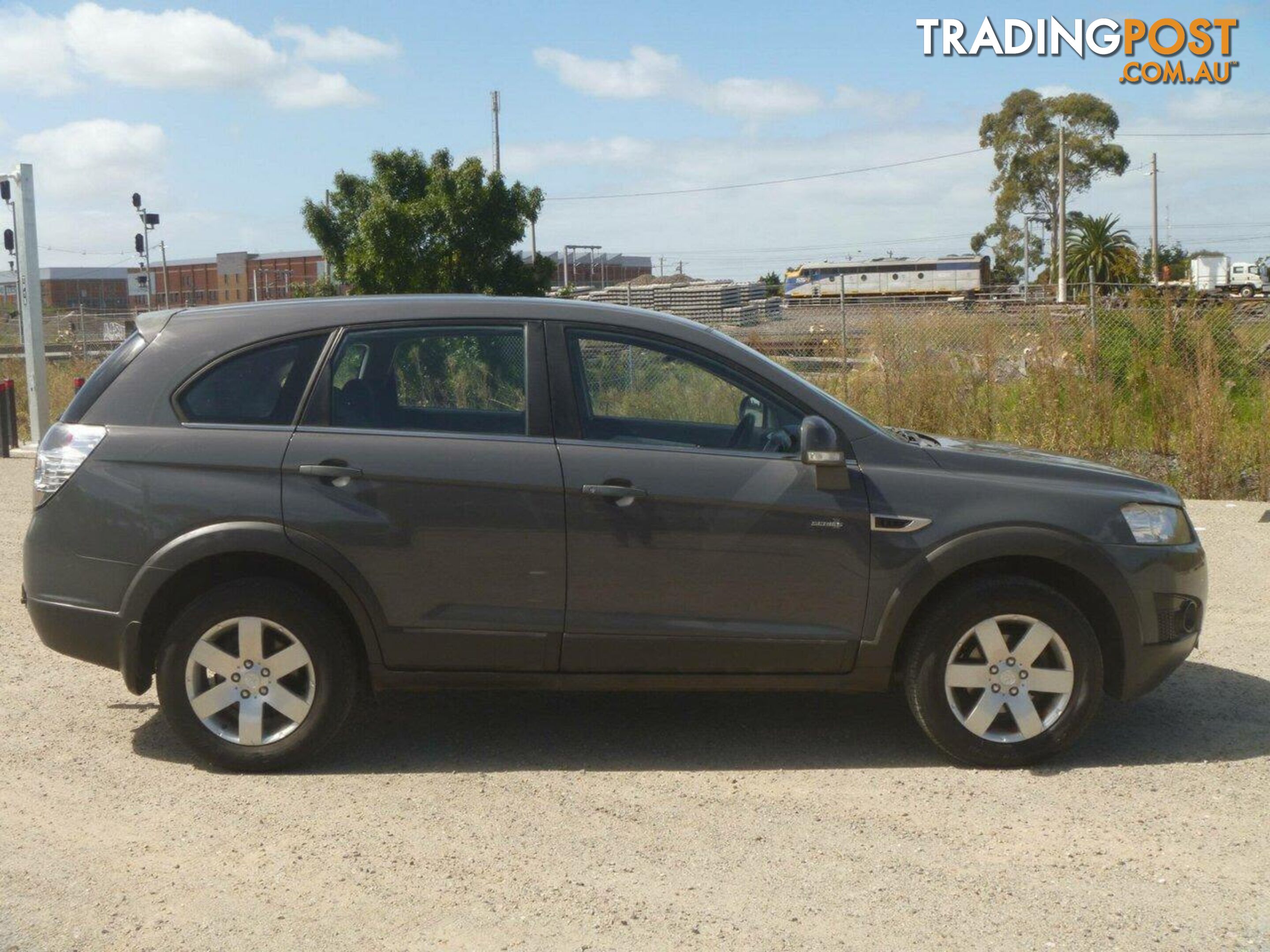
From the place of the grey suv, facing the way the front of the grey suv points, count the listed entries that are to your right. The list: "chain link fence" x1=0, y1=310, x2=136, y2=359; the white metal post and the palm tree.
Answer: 0

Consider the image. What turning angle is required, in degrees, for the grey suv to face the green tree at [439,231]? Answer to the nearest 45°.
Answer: approximately 90° to its left

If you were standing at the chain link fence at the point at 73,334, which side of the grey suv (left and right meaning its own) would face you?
left

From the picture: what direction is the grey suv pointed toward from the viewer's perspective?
to the viewer's right

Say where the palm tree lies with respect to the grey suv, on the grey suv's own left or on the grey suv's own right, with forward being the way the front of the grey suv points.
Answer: on the grey suv's own left

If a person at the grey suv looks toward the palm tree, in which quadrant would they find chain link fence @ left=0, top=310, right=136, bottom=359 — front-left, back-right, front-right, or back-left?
front-left

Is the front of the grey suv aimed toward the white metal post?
no

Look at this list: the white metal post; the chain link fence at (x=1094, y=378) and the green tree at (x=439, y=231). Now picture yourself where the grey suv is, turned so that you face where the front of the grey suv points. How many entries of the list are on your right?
0

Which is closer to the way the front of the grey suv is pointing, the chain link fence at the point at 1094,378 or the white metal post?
the chain link fence

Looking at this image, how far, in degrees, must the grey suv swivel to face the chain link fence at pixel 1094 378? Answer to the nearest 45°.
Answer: approximately 45° to its left

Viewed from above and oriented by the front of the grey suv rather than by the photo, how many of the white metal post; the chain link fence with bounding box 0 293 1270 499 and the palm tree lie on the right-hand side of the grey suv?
0

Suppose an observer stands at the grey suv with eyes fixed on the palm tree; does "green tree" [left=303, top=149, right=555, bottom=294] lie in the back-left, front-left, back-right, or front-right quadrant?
front-left

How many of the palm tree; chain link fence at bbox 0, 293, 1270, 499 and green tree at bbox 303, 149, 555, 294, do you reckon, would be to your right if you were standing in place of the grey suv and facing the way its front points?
0
